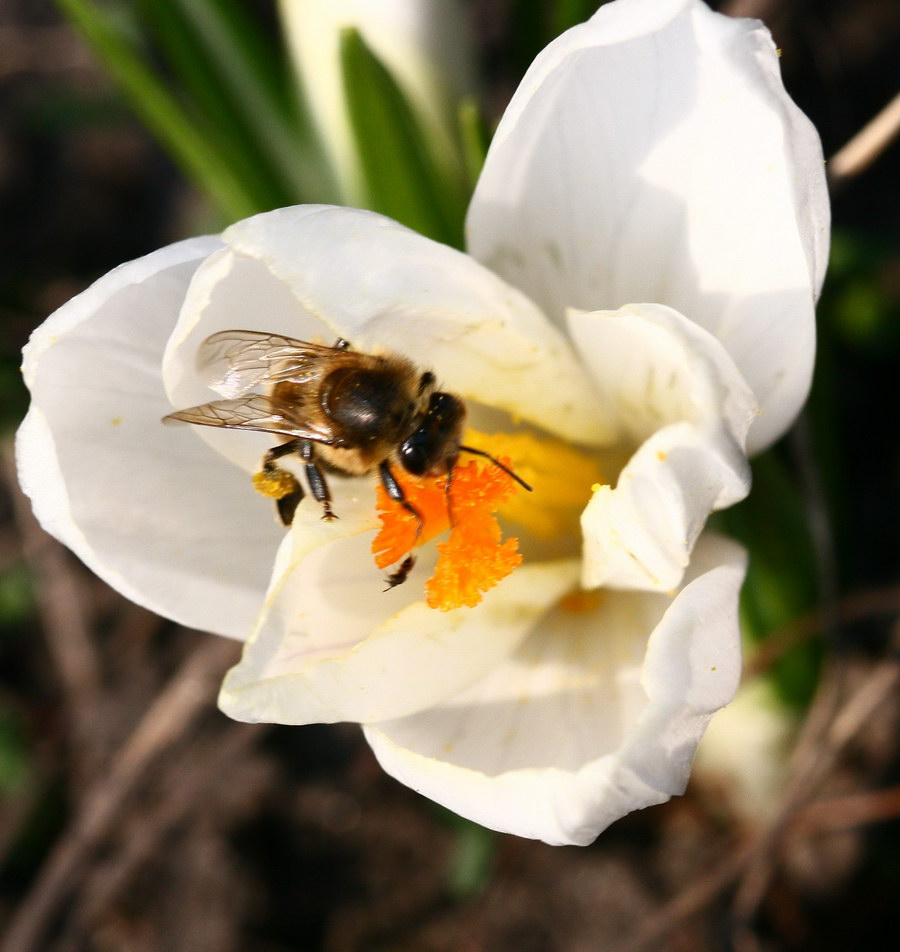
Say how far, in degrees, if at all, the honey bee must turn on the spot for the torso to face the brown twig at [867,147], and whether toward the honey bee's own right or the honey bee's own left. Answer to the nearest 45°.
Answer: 0° — it already faces it

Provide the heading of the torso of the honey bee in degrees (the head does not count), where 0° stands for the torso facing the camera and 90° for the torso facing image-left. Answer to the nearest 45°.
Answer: approximately 270°

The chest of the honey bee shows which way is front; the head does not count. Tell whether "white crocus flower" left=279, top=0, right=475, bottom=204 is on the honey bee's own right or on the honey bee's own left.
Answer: on the honey bee's own left

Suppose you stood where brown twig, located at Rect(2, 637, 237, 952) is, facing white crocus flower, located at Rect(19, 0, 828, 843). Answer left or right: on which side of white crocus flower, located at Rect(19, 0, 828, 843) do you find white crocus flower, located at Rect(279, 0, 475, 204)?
left
